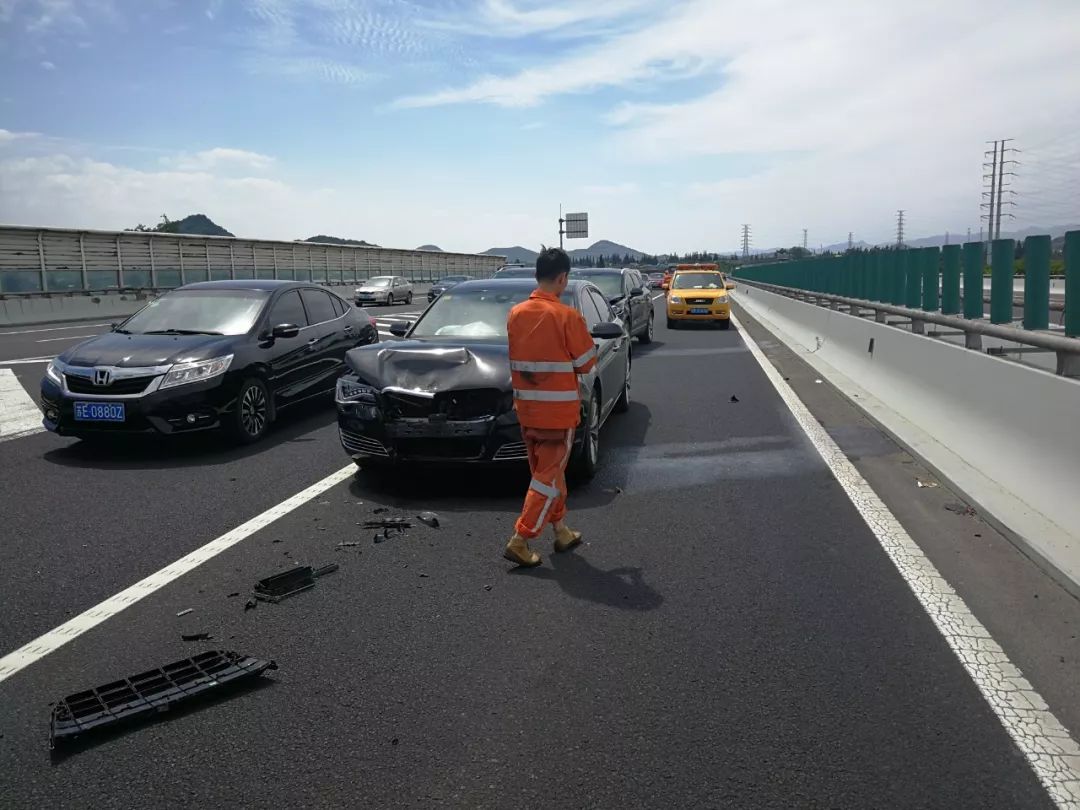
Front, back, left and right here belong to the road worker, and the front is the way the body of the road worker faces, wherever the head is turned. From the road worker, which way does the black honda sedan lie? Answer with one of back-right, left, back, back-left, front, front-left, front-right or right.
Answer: left

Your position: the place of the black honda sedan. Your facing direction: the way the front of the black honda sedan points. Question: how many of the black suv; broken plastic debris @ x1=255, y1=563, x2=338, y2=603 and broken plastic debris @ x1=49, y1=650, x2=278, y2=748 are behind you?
1

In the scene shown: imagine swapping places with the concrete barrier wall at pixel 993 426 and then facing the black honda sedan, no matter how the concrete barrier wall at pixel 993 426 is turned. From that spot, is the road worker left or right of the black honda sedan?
left

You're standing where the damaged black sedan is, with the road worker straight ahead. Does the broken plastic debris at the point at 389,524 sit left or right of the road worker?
right

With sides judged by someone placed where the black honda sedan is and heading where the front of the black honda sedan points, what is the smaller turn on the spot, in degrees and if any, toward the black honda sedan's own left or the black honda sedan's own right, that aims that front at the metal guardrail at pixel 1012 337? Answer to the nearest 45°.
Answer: approximately 90° to the black honda sedan's own left

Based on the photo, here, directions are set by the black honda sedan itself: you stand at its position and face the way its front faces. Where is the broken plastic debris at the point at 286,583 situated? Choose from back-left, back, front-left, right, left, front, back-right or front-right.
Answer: front-left

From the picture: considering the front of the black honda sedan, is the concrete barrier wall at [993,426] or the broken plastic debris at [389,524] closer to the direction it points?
the broken plastic debris

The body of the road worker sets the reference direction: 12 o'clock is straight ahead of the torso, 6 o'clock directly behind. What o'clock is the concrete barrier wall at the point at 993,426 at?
The concrete barrier wall is roughly at 1 o'clock from the road worker.

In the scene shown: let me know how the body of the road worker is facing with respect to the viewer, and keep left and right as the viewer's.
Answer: facing away from the viewer and to the right of the viewer

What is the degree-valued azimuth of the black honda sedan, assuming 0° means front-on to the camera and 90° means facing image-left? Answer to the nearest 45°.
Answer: approximately 45°

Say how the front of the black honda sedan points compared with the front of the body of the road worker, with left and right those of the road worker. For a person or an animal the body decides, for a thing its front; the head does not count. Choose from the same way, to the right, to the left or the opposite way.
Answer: the opposite way

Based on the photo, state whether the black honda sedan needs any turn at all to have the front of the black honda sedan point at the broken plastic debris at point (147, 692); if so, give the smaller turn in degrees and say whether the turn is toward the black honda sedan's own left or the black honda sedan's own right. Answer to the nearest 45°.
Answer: approximately 45° to the black honda sedan's own left

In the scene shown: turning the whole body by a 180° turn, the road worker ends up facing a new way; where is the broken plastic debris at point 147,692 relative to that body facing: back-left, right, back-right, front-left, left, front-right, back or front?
front
